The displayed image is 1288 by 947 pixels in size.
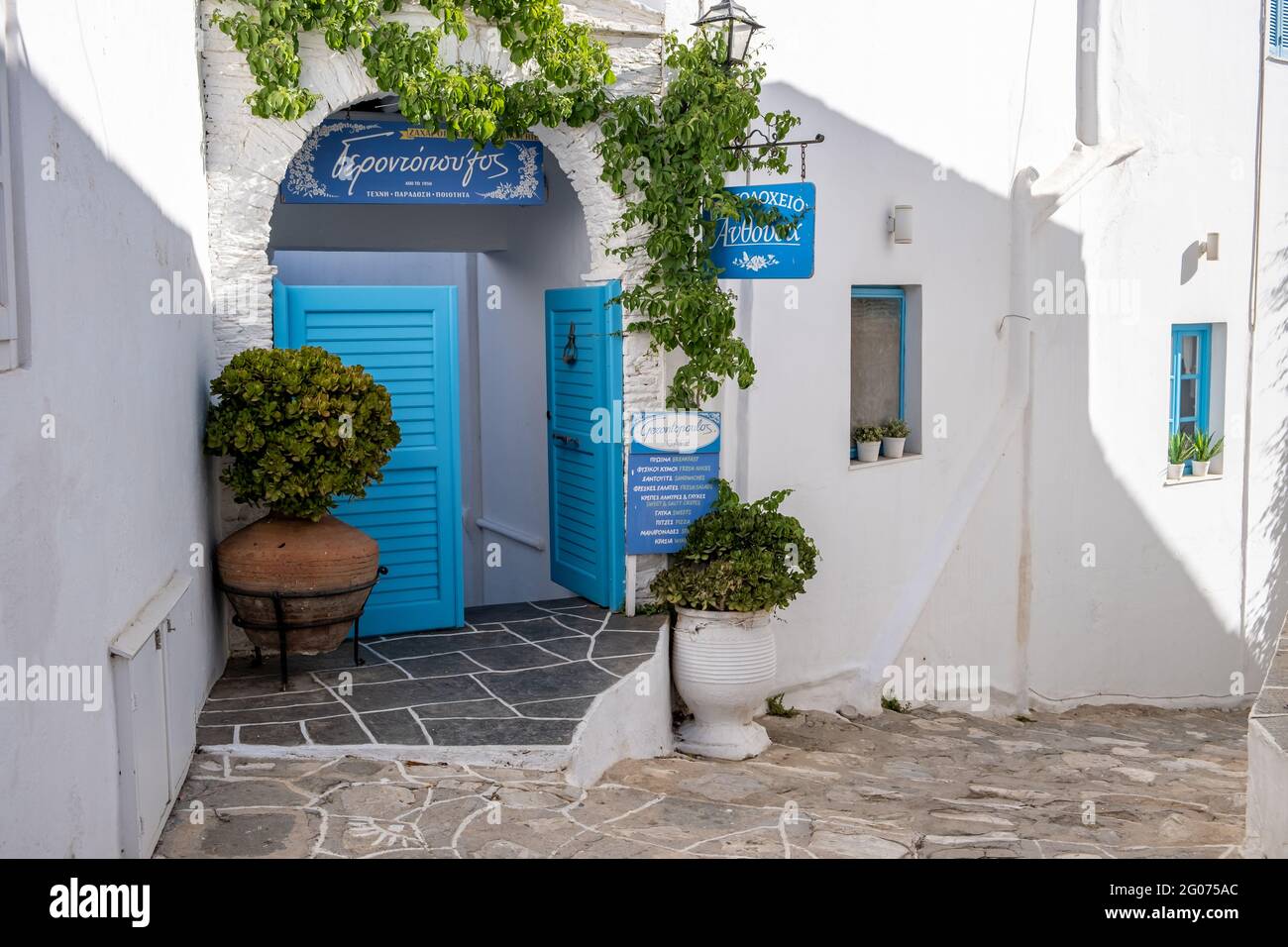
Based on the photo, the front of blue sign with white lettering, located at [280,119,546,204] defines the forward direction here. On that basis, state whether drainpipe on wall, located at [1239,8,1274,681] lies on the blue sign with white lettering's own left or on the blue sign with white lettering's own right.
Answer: on the blue sign with white lettering's own left

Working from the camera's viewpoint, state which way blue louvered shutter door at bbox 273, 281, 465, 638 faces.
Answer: facing the viewer

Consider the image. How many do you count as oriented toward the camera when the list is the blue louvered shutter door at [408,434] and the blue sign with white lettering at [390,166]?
2

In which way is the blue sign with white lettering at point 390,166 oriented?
toward the camera

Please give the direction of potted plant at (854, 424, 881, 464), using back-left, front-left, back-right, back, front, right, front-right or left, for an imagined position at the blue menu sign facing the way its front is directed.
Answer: back-left

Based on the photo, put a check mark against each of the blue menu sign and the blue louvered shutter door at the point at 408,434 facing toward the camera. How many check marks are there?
2

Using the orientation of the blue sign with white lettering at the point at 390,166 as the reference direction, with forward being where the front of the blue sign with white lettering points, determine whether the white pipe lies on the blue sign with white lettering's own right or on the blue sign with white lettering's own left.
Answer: on the blue sign with white lettering's own left

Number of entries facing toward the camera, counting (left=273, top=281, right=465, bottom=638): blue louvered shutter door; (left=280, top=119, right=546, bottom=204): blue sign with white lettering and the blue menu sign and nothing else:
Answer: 3

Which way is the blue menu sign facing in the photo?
toward the camera

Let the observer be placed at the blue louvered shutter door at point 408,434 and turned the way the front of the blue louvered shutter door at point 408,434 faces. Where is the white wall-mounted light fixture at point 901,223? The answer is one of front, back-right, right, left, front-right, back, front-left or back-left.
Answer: left
